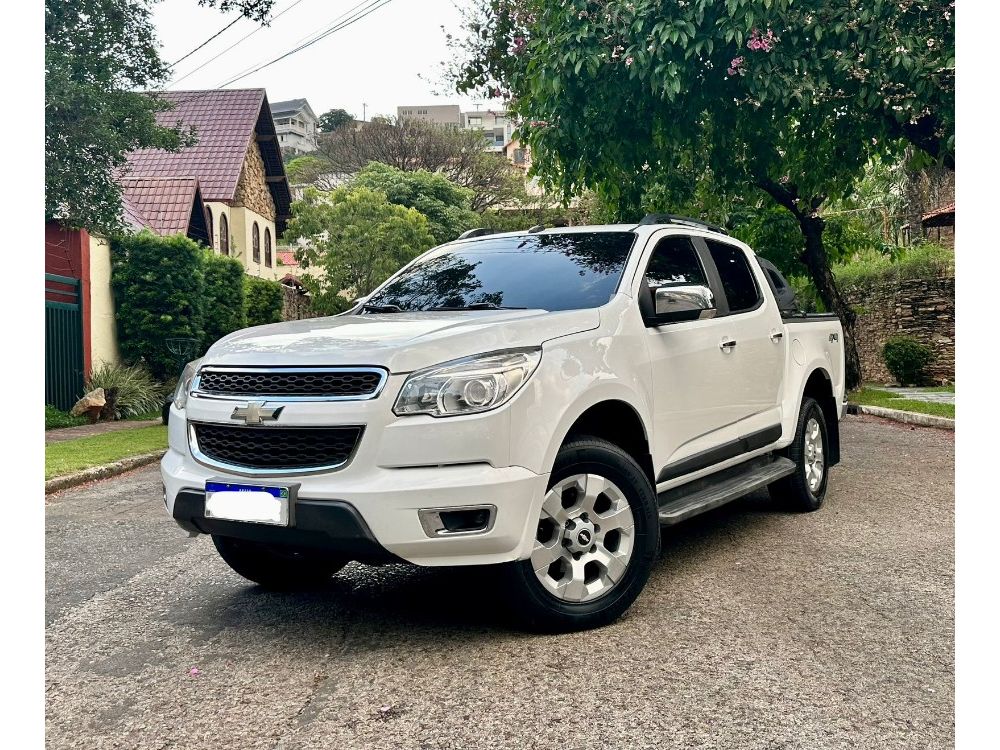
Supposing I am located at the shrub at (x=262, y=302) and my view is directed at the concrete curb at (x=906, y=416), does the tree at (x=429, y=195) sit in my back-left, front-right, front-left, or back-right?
back-left

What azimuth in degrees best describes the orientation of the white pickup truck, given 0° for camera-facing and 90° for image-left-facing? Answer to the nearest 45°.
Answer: approximately 45°

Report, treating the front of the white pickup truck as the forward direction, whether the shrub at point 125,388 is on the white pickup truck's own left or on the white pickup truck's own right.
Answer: on the white pickup truck's own right

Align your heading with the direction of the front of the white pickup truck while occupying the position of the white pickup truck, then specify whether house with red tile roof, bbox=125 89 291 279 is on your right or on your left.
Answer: on your right

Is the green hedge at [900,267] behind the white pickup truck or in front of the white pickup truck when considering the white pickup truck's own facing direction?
behind

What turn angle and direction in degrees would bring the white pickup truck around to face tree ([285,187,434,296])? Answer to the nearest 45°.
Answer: approximately 135° to its right

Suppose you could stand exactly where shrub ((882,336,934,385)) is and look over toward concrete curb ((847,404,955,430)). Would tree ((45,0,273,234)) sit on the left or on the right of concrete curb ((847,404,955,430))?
right

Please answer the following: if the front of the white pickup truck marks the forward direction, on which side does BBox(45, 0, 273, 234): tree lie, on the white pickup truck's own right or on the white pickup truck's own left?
on the white pickup truck's own right
